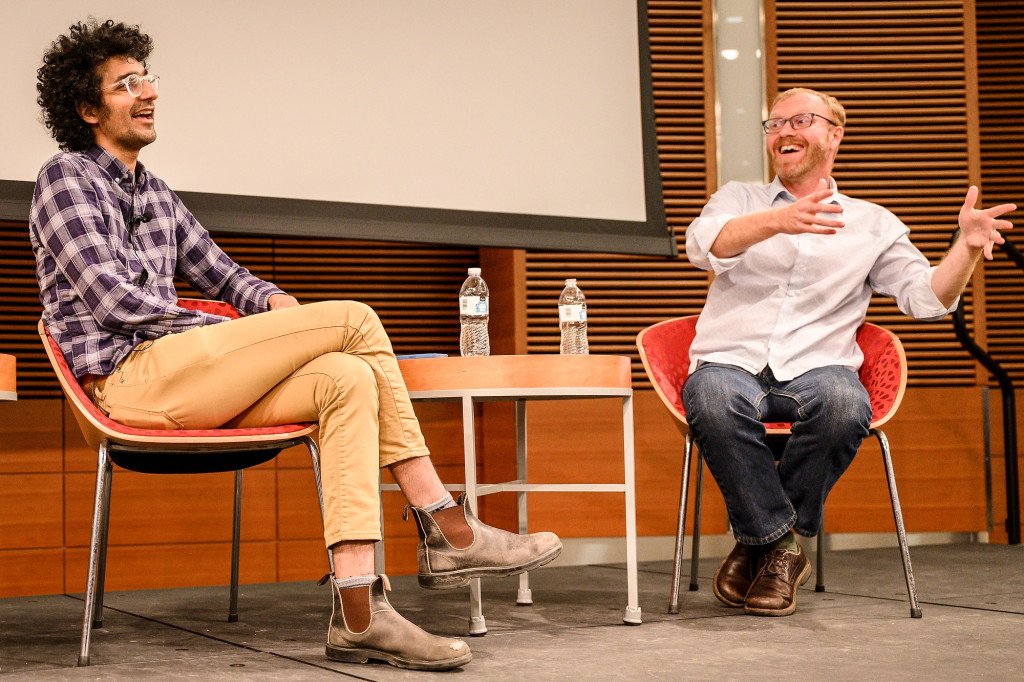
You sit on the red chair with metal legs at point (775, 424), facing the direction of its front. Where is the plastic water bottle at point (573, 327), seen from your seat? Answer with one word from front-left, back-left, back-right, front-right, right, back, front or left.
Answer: right

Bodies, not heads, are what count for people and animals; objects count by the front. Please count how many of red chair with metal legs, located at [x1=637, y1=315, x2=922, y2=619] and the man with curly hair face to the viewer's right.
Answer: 1

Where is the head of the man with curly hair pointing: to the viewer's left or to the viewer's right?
to the viewer's right

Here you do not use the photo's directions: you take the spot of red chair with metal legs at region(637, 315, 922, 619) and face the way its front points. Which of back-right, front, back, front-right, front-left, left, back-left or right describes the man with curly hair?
front-right

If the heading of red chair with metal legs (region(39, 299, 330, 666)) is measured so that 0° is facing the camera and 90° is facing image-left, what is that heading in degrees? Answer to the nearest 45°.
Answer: approximately 270°

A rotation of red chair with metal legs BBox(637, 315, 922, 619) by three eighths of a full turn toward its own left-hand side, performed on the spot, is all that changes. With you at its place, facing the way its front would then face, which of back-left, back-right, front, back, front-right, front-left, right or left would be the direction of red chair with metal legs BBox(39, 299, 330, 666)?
back

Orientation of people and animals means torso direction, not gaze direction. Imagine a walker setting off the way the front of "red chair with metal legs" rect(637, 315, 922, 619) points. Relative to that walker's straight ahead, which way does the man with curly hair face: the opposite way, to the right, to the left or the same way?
to the left

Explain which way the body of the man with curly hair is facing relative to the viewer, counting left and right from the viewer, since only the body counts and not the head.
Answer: facing to the right of the viewer

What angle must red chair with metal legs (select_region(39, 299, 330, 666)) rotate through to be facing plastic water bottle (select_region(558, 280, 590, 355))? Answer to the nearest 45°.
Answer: approximately 45° to its left

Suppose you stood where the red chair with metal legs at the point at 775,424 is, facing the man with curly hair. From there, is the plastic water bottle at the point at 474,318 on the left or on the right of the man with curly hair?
right

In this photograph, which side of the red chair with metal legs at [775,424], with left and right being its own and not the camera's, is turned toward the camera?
front

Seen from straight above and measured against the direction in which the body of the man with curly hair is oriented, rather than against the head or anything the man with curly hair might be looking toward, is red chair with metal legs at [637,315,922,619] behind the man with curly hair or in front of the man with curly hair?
in front
